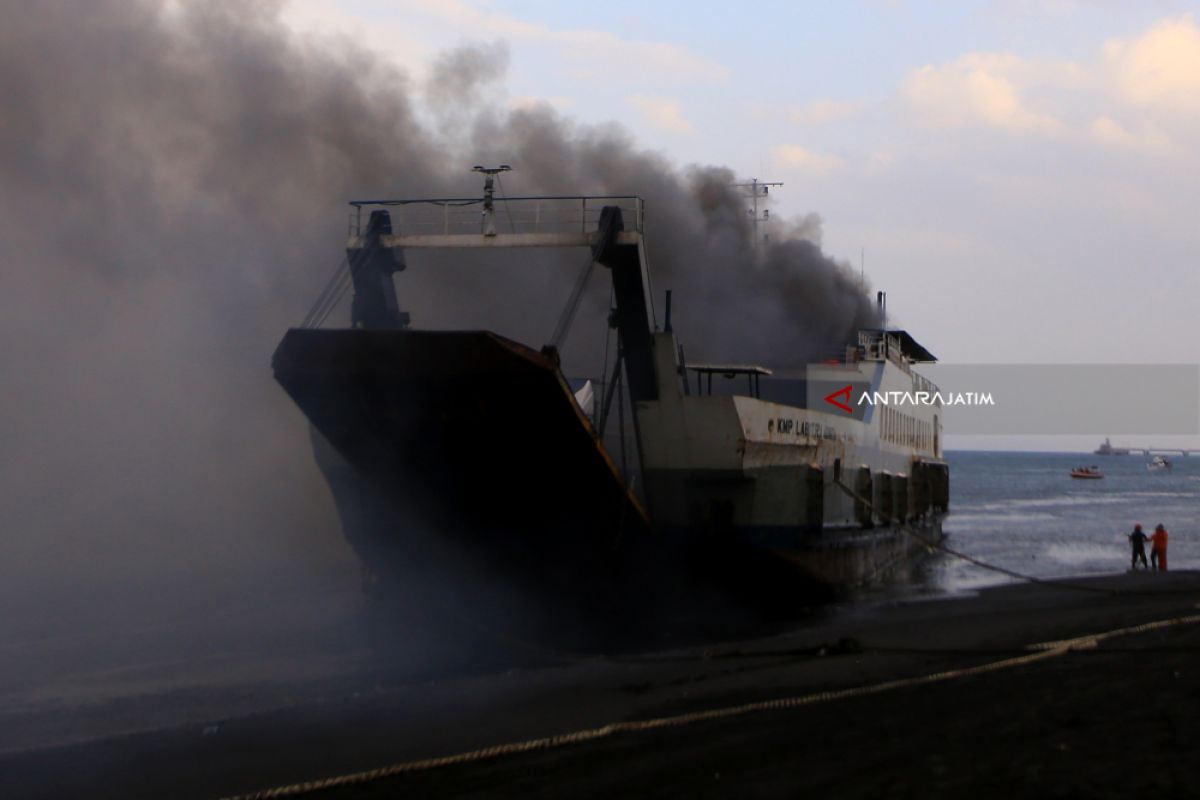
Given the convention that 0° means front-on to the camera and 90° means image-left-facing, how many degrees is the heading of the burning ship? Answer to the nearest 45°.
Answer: approximately 45°
